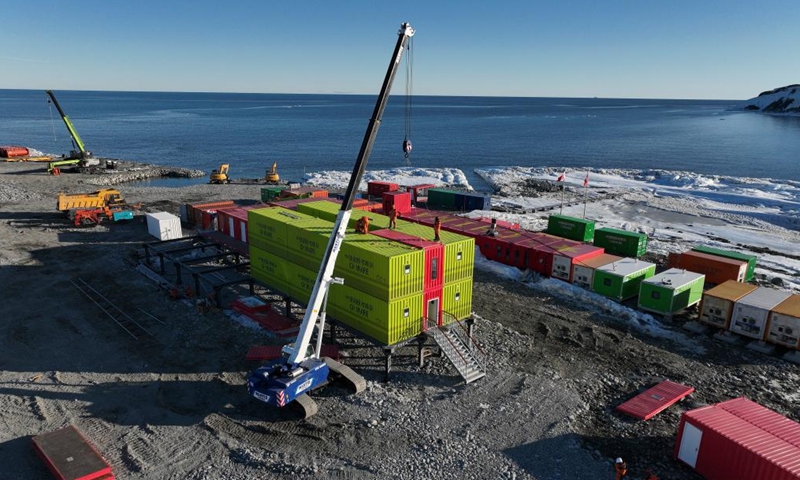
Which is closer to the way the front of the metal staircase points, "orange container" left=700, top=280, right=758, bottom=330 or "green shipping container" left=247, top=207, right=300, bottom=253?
the orange container

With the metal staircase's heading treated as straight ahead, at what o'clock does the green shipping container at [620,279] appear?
The green shipping container is roughly at 9 o'clock from the metal staircase.

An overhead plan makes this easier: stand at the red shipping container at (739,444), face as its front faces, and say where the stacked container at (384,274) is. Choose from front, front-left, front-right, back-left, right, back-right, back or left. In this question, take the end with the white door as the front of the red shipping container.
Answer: front-right

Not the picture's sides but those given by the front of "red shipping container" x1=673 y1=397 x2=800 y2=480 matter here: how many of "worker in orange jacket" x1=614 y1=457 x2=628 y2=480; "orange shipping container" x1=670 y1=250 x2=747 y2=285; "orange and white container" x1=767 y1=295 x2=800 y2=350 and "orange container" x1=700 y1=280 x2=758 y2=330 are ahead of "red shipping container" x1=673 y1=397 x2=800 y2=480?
1

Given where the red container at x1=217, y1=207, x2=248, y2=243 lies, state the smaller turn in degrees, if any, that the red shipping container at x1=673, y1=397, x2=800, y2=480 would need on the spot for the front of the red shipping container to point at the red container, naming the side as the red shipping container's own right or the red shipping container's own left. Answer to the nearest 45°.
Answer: approximately 45° to the red shipping container's own right

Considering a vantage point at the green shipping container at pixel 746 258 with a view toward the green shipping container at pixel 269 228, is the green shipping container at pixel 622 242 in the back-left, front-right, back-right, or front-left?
front-right

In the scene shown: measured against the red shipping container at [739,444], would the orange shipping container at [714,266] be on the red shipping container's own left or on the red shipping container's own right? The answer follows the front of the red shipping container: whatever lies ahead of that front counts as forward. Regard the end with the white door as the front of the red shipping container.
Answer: on the red shipping container's own right

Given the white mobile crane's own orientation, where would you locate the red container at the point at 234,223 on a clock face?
The red container is roughly at 10 o'clock from the white mobile crane.

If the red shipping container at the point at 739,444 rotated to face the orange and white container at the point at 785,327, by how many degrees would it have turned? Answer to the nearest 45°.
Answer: approximately 135° to its right

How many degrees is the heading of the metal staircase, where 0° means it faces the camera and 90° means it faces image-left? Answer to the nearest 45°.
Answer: approximately 315°

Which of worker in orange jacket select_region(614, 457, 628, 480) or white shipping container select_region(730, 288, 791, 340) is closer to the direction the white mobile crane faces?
the white shipping container

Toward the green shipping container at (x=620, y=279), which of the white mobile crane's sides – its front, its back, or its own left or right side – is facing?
front

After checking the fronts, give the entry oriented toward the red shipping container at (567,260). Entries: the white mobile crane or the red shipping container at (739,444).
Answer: the white mobile crane

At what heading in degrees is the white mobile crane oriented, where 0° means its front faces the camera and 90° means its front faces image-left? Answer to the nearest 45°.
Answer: approximately 225°

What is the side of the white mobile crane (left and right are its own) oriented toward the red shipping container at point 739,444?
right

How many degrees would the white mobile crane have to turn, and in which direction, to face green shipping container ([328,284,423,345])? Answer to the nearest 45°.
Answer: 0° — it already faces it
